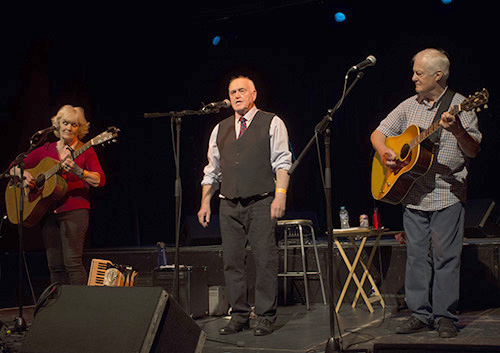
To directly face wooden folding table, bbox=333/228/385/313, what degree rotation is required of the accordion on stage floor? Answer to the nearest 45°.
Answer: approximately 90° to its left

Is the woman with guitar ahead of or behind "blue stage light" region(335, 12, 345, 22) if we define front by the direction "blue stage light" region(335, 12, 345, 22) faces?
ahead

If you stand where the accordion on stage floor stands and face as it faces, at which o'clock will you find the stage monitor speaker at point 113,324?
The stage monitor speaker is roughly at 12 o'clock from the accordion on stage floor.

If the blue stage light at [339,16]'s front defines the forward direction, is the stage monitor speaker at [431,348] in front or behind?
in front

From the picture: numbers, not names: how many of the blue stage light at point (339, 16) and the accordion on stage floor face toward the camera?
2

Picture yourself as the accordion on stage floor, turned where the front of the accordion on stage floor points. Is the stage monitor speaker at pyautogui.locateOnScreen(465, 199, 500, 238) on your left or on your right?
on your left

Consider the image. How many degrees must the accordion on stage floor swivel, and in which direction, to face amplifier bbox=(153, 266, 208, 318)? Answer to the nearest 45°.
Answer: approximately 45° to its left

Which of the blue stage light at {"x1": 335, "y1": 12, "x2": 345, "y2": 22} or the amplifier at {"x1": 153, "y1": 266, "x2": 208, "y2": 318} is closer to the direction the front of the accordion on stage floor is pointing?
the amplifier
